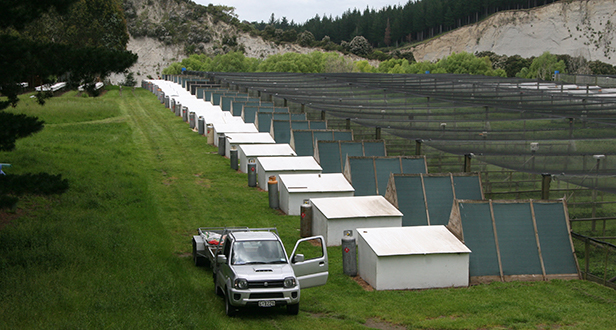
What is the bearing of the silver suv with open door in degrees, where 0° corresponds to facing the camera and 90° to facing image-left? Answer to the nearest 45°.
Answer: approximately 0°

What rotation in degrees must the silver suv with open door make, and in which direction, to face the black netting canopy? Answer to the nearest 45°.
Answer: approximately 135° to its left

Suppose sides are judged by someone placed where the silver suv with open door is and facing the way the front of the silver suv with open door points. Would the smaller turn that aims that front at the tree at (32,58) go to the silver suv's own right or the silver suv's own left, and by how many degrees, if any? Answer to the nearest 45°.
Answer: approximately 135° to the silver suv's own right

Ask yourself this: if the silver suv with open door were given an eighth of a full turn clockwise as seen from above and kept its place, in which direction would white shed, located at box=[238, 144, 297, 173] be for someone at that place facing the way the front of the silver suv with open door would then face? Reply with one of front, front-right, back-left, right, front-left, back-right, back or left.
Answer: back-right

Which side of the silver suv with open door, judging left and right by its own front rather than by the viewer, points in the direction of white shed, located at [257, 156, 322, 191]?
back

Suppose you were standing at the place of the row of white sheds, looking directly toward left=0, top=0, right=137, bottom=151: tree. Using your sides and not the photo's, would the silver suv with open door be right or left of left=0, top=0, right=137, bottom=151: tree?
left

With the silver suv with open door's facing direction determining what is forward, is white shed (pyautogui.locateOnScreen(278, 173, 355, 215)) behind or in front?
behind

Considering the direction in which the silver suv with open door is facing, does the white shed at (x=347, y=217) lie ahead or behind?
behind

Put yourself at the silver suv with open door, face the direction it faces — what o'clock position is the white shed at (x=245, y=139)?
The white shed is roughly at 6 o'clock from the silver suv with open door.

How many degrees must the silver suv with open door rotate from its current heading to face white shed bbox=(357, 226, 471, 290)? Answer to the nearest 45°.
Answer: approximately 135° to its left
